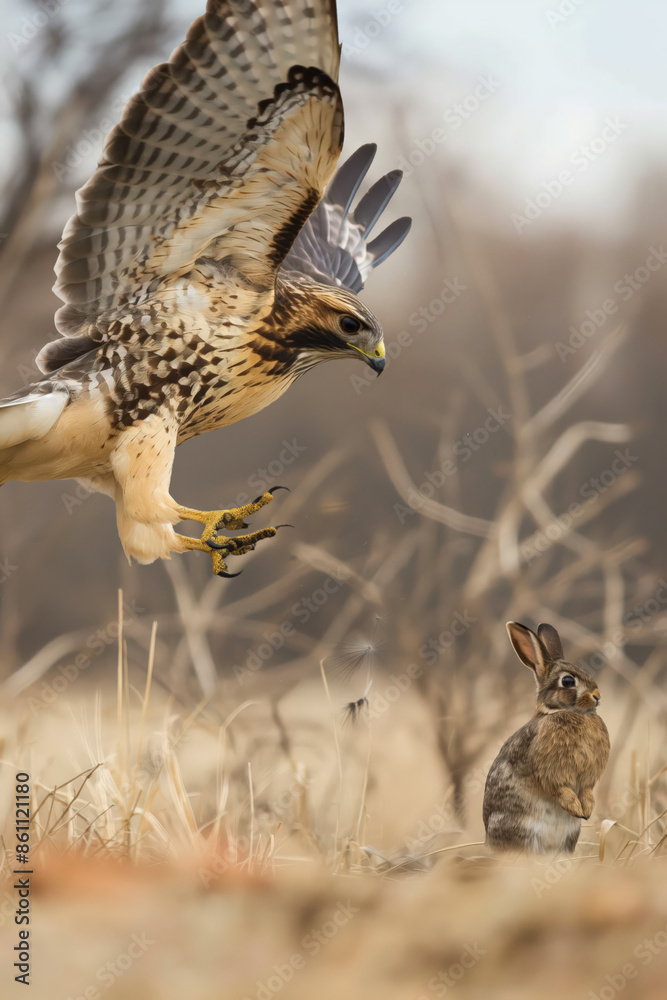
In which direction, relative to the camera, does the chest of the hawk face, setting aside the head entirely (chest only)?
to the viewer's right
